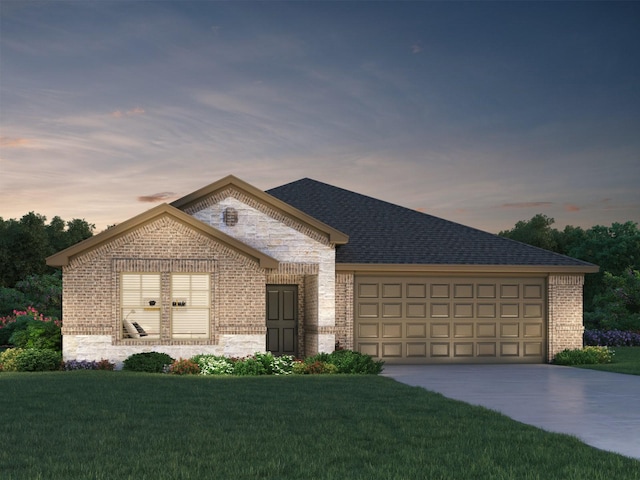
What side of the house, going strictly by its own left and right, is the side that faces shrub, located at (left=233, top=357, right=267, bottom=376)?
front

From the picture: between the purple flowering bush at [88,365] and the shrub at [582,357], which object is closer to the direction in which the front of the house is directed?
the purple flowering bush

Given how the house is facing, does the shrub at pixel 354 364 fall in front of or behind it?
in front

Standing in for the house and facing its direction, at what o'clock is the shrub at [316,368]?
The shrub is roughly at 12 o'clock from the house.

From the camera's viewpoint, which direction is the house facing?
toward the camera

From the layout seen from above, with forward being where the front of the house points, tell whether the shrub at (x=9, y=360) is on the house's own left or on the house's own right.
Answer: on the house's own right

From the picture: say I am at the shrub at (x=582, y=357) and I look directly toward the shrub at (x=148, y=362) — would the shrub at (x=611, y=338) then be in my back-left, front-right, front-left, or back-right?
back-right

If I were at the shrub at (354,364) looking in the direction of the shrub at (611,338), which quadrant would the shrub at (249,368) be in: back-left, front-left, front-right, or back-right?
back-left
